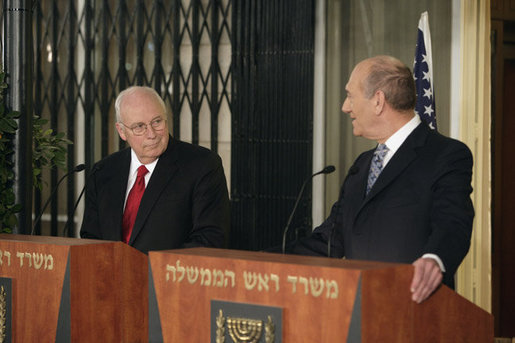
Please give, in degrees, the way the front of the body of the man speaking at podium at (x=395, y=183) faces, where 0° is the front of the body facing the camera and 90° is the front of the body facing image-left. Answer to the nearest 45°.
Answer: approximately 45°

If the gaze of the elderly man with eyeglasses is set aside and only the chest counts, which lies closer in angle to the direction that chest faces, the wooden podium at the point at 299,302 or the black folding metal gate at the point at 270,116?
the wooden podium

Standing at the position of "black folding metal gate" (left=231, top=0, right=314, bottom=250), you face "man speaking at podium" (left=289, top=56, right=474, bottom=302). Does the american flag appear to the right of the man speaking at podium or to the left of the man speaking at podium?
left

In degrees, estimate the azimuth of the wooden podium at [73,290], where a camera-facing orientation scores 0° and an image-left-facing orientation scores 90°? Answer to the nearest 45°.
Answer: approximately 45°

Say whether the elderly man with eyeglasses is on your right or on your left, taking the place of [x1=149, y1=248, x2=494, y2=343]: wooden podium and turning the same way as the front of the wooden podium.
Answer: on your right

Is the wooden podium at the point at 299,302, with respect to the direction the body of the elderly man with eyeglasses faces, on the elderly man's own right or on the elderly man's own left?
on the elderly man's own left

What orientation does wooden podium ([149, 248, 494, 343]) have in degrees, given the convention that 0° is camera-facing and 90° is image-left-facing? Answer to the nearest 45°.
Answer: approximately 45°

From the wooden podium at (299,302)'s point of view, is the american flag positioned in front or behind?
behind

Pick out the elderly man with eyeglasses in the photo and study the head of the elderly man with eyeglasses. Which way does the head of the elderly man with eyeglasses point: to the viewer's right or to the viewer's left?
to the viewer's right
